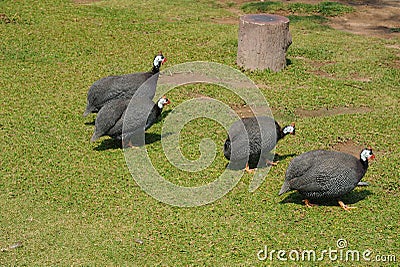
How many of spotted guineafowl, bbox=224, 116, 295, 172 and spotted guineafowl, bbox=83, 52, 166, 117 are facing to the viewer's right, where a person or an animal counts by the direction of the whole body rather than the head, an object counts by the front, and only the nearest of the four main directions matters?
2

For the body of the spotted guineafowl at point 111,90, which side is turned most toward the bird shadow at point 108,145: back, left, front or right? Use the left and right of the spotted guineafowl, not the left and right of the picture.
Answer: right

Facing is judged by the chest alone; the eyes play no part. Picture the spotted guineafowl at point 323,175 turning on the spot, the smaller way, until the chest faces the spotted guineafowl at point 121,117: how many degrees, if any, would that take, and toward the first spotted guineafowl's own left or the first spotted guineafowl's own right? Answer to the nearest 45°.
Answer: approximately 180°

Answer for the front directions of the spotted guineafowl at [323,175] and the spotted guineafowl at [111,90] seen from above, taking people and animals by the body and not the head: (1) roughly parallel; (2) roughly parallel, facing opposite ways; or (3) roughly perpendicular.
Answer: roughly parallel

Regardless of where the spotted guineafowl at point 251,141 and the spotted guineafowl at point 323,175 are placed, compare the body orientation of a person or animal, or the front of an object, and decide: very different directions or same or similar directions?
same or similar directions

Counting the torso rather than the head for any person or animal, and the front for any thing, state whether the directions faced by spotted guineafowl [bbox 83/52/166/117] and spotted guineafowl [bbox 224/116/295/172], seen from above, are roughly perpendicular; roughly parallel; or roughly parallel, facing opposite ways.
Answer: roughly parallel

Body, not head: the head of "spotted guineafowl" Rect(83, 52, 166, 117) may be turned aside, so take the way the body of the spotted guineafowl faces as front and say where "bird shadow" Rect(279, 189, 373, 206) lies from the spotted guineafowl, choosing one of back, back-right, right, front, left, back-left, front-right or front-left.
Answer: front-right

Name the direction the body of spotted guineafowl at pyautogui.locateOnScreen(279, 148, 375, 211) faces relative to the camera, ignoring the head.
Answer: to the viewer's right

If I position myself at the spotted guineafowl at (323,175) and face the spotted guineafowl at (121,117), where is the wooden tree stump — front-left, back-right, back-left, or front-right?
front-right

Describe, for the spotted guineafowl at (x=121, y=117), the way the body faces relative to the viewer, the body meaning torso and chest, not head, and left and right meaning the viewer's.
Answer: facing to the right of the viewer

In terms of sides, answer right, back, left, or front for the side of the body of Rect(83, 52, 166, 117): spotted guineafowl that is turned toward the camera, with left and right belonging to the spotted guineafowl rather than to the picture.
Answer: right

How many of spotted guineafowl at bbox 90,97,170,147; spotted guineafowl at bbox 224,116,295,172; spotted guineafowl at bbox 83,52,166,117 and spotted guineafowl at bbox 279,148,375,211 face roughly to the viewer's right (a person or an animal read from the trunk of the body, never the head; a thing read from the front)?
4

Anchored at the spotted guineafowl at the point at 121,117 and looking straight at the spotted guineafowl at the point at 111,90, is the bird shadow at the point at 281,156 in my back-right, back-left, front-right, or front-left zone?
back-right

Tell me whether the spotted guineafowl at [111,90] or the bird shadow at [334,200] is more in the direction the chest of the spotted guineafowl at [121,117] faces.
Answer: the bird shadow

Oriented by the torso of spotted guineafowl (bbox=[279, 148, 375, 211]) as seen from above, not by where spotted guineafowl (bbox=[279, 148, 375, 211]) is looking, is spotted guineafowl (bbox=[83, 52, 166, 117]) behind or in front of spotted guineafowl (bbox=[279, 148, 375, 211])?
behind

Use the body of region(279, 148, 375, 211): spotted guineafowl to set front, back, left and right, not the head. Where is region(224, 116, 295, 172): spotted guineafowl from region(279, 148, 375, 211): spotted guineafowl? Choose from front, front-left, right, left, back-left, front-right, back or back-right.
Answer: back-left

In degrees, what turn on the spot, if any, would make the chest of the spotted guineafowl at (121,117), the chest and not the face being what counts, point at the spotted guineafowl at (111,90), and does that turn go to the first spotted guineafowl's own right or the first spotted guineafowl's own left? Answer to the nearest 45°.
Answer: approximately 90° to the first spotted guineafowl's own left

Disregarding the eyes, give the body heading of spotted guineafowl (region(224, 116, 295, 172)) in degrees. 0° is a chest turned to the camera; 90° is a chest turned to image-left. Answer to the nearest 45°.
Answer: approximately 270°
